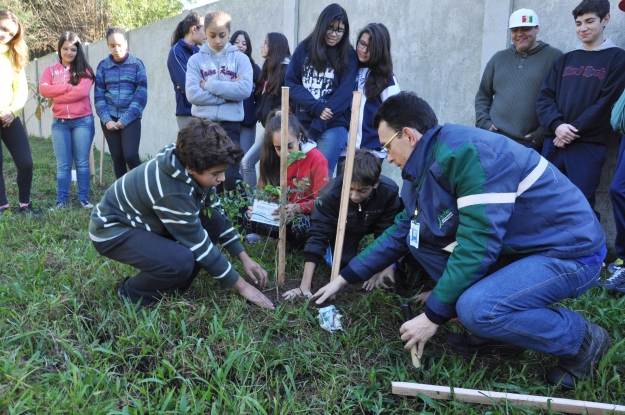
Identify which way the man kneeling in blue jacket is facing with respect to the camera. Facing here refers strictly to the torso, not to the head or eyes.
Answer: to the viewer's left

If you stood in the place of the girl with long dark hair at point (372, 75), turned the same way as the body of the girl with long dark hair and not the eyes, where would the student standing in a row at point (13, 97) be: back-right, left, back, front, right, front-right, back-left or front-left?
front-right

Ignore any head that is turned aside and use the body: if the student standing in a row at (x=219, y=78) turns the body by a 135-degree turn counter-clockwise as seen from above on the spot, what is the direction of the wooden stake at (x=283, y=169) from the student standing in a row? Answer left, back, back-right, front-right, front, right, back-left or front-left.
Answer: back-right

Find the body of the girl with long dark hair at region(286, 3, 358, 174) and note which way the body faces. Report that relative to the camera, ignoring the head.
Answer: toward the camera

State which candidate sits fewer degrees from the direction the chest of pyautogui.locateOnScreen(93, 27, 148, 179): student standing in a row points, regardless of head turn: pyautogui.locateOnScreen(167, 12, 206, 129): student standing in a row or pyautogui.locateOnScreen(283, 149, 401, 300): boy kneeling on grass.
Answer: the boy kneeling on grass

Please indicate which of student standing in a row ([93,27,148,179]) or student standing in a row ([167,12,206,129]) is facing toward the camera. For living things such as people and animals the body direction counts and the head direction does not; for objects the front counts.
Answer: student standing in a row ([93,27,148,179])

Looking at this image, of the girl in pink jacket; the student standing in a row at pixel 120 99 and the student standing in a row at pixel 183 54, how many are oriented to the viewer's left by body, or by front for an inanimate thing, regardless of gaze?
0

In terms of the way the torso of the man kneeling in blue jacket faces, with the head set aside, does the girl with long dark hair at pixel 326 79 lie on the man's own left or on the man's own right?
on the man's own right

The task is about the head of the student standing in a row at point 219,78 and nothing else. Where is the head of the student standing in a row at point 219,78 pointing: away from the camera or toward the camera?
toward the camera

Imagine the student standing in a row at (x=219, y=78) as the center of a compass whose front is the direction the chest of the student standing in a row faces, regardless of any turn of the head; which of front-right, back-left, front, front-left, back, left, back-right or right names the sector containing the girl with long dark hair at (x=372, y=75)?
front-left

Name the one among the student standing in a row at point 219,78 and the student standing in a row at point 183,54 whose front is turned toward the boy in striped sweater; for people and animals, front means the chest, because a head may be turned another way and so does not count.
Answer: the student standing in a row at point 219,78

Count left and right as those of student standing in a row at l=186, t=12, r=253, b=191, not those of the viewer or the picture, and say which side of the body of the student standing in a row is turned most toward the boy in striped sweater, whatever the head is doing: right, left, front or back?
front

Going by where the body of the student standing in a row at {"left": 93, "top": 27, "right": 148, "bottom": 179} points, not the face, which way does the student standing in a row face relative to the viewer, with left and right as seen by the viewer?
facing the viewer

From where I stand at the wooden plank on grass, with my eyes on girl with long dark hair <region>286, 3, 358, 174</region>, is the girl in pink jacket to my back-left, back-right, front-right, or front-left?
front-left

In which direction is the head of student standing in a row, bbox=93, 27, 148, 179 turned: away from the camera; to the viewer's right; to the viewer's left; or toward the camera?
toward the camera
